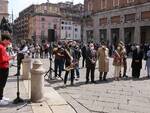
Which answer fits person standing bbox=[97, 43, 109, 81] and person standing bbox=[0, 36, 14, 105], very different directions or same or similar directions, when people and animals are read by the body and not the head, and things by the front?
very different directions

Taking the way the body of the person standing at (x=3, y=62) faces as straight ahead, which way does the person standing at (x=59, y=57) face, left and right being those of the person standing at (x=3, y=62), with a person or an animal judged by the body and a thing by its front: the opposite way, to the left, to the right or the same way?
to the right

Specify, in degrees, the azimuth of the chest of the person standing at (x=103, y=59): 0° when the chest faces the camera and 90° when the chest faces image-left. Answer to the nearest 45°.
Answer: approximately 45°

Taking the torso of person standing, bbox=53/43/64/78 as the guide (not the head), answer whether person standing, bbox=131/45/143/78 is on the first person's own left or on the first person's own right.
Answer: on the first person's own left

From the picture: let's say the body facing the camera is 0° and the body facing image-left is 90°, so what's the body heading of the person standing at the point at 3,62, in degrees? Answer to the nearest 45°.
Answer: approximately 270°

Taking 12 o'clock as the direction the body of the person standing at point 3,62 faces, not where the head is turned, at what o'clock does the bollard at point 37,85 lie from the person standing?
The bollard is roughly at 12 o'clock from the person standing.

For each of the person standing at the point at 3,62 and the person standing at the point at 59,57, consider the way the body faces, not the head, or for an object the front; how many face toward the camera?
1

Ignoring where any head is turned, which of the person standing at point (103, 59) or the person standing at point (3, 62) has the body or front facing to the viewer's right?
the person standing at point (3, 62)

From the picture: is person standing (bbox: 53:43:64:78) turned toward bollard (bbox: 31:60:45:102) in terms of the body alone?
yes
